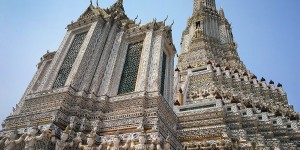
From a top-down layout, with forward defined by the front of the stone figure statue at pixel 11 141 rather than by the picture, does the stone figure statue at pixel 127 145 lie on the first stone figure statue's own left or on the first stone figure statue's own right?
on the first stone figure statue's own left

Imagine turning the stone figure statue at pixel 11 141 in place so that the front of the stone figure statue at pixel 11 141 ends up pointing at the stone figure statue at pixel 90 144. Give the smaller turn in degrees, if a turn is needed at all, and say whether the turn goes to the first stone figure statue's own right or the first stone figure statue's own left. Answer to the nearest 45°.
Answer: approximately 90° to the first stone figure statue's own left

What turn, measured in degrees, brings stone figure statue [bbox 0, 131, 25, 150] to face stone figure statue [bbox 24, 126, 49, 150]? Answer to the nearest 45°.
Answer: approximately 90° to its left

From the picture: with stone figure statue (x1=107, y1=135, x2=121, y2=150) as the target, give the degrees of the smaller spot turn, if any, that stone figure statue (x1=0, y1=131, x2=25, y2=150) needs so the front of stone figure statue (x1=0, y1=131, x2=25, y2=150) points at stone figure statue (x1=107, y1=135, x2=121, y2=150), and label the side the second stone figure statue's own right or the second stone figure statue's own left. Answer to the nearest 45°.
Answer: approximately 90° to the second stone figure statue's own left

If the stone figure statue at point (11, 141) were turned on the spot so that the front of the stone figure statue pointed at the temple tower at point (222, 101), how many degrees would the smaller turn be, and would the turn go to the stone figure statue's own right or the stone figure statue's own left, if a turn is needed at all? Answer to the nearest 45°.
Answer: approximately 135° to the stone figure statue's own left

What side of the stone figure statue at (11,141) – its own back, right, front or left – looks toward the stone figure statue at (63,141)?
left

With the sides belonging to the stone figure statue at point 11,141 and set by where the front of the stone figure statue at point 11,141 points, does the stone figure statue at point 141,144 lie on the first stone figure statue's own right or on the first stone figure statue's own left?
on the first stone figure statue's own left
